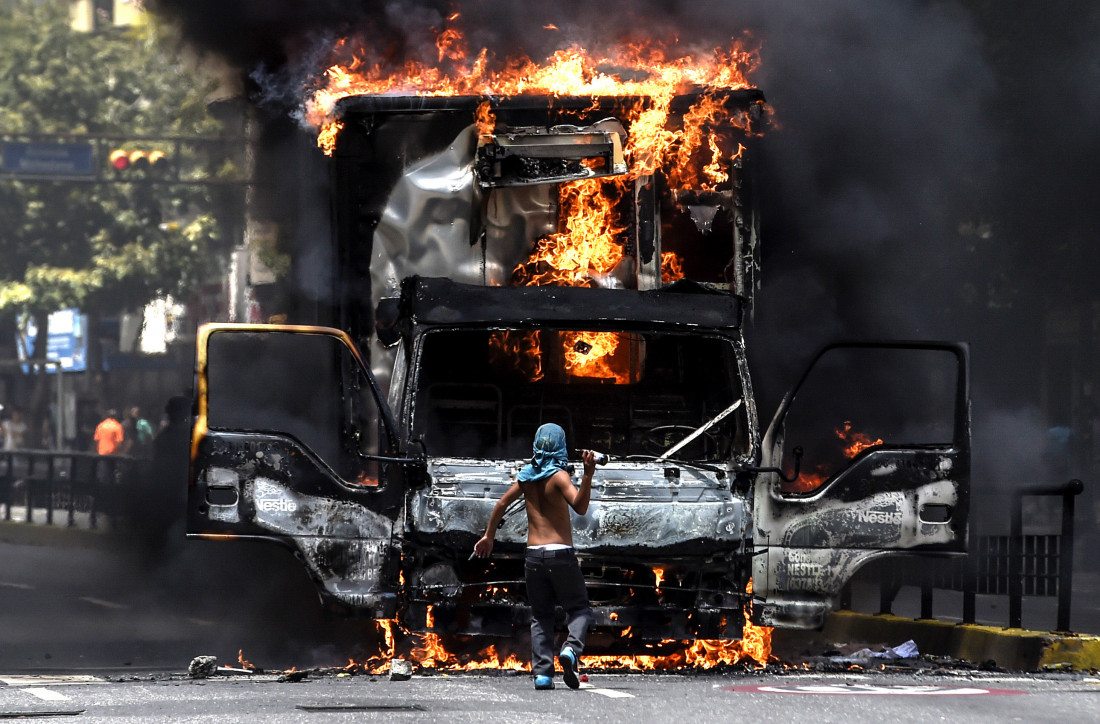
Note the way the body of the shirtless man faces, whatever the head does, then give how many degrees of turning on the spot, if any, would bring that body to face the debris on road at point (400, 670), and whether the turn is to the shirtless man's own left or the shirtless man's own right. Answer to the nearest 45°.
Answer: approximately 45° to the shirtless man's own left

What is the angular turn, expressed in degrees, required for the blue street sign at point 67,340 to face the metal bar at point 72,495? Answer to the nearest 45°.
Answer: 0° — it already faces it

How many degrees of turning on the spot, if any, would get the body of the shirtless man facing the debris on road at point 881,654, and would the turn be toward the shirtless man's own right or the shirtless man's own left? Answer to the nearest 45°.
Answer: approximately 45° to the shirtless man's own right

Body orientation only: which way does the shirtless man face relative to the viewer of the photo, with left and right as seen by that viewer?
facing away from the viewer

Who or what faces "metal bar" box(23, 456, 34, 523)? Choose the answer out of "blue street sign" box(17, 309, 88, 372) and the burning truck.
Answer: the blue street sign

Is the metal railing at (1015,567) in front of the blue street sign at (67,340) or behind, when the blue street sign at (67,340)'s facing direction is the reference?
in front

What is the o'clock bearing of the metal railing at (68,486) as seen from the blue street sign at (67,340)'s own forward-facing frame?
The metal railing is roughly at 12 o'clock from the blue street sign.

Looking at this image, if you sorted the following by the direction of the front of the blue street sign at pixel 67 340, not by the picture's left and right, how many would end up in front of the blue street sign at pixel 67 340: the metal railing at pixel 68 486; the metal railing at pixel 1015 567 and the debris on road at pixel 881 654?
3
